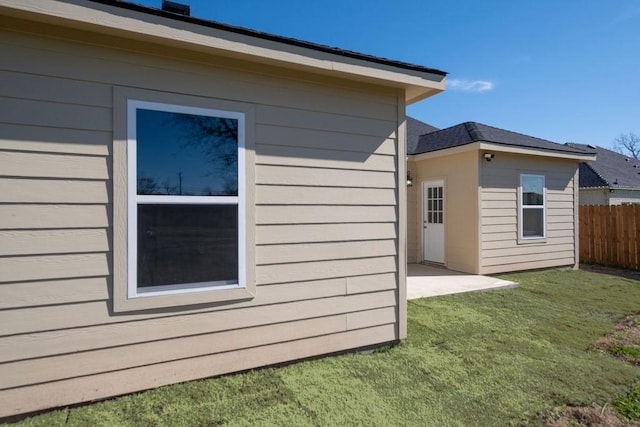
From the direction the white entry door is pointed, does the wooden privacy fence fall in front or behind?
behind

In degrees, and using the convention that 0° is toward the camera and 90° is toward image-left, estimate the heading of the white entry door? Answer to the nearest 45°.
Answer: approximately 45°

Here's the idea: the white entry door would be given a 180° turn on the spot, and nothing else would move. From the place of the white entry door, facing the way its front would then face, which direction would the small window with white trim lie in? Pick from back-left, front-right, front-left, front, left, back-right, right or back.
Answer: front-right
